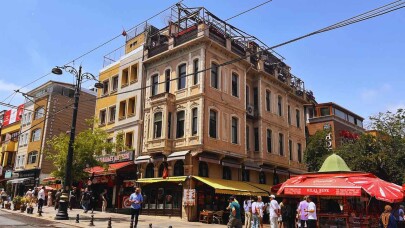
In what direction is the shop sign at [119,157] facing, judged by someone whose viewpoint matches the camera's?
facing the viewer and to the left of the viewer

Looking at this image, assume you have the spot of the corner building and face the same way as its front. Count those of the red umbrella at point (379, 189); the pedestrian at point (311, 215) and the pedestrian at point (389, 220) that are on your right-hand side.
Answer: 0

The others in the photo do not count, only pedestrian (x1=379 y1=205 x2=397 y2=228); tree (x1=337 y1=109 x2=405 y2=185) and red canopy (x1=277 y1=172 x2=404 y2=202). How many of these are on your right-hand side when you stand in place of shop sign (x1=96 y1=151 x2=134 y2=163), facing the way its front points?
0

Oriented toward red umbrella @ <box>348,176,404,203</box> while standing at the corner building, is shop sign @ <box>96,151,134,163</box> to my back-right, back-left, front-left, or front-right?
back-right

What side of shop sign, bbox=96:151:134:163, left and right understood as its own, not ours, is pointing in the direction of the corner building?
left

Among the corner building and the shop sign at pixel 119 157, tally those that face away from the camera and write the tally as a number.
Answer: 0

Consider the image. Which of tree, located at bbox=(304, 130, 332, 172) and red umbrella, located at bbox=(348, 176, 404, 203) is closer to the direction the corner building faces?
the red umbrella

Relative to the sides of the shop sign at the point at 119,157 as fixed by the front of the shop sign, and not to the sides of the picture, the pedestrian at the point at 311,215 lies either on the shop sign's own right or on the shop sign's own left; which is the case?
on the shop sign's own left

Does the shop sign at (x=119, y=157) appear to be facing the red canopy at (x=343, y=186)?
no

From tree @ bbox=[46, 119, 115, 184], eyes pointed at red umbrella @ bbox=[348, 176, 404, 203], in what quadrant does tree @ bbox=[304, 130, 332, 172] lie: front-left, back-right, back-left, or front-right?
front-left
